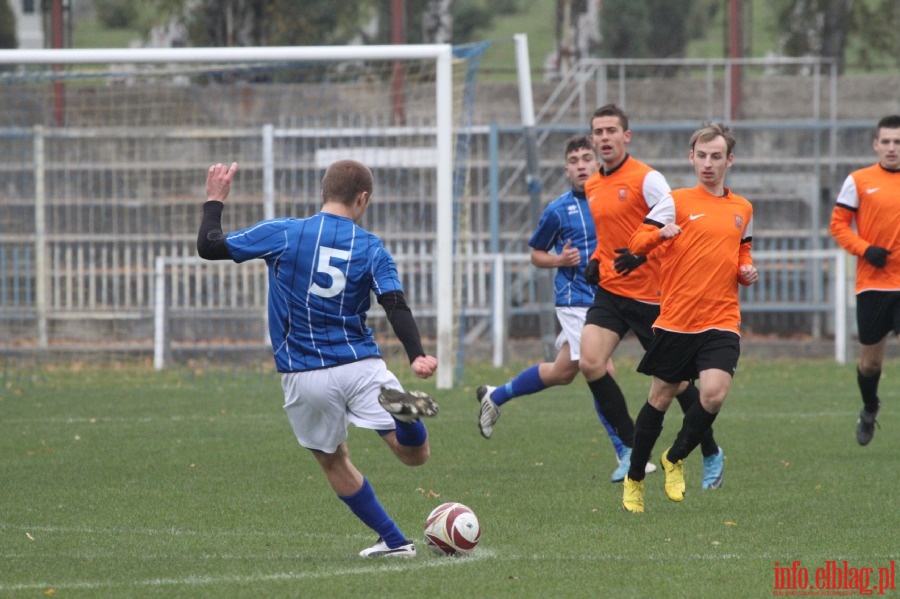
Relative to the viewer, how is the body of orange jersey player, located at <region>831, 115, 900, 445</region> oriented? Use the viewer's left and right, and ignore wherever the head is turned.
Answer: facing the viewer

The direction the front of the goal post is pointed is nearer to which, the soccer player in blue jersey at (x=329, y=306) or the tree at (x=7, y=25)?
the soccer player in blue jersey

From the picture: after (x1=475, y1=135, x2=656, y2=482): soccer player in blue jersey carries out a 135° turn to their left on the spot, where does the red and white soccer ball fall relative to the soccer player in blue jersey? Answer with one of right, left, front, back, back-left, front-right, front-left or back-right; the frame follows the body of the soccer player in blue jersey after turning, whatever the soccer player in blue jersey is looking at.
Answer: back

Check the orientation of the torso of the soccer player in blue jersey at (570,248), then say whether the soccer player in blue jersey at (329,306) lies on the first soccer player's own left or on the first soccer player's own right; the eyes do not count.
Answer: on the first soccer player's own right

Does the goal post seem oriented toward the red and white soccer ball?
yes

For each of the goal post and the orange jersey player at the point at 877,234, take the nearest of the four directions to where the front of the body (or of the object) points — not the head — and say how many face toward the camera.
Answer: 2

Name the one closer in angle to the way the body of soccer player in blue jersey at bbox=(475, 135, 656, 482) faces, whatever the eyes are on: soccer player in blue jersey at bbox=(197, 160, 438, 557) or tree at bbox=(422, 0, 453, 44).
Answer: the soccer player in blue jersey

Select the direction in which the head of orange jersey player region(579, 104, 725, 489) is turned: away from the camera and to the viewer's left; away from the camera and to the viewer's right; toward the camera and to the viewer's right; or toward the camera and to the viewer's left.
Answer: toward the camera and to the viewer's left

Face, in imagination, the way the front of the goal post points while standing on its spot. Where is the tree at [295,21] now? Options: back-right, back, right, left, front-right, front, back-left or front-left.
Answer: back
